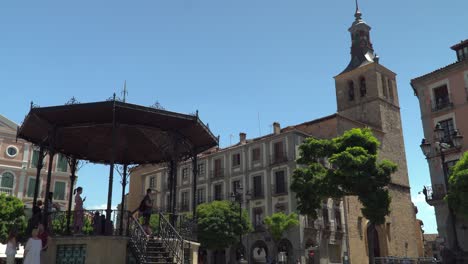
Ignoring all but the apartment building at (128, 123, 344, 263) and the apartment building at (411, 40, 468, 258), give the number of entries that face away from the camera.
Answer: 0

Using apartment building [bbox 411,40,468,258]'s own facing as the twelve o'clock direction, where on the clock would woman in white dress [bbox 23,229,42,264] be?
The woman in white dress is roughly at 11 o'clock from the apartment building.

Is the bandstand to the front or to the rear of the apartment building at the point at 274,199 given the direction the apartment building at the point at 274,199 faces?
to the front

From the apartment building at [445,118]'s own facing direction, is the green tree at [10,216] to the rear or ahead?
ahead

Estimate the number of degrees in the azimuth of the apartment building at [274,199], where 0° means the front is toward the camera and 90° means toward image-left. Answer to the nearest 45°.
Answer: approximately 45°

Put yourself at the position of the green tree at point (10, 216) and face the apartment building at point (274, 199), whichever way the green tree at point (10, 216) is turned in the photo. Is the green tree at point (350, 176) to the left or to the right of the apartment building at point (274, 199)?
right

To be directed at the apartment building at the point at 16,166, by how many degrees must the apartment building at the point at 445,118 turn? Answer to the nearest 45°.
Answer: approximately 45° to its right

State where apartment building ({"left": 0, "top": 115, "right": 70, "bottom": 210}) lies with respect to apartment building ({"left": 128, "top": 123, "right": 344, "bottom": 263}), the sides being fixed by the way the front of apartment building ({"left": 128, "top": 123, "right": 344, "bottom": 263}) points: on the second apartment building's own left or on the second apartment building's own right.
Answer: on the second apartment building's own right

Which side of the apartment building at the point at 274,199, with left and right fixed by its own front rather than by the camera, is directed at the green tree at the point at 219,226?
front

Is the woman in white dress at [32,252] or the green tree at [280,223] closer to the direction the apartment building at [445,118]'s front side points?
the woman in white dress

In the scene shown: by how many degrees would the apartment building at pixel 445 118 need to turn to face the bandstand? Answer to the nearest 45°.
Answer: approximately 45° to its left

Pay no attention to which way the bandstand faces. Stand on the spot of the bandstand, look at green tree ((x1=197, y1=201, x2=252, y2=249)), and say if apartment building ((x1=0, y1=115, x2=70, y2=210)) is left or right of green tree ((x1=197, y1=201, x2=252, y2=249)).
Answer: left

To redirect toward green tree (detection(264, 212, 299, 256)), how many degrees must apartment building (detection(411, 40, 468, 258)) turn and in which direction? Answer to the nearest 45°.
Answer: approximately 45° to its right
